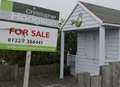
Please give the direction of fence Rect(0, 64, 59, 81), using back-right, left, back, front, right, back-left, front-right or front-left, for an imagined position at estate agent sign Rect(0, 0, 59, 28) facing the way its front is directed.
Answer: back-left

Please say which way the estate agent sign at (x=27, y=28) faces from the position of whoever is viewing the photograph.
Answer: facing the viewer and to the right of the viewer

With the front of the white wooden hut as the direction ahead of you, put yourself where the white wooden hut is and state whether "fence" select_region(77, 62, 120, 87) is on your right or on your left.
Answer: on your left

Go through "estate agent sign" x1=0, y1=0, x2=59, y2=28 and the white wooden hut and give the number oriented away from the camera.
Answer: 0

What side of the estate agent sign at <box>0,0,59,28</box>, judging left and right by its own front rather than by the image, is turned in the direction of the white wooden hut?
left

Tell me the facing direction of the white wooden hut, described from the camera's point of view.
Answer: facing the viewer and to the left of the viewer

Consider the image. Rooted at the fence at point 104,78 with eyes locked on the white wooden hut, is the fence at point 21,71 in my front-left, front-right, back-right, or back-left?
front-left

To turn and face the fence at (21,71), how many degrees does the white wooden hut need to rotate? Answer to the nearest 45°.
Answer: approximately 45° to its right
